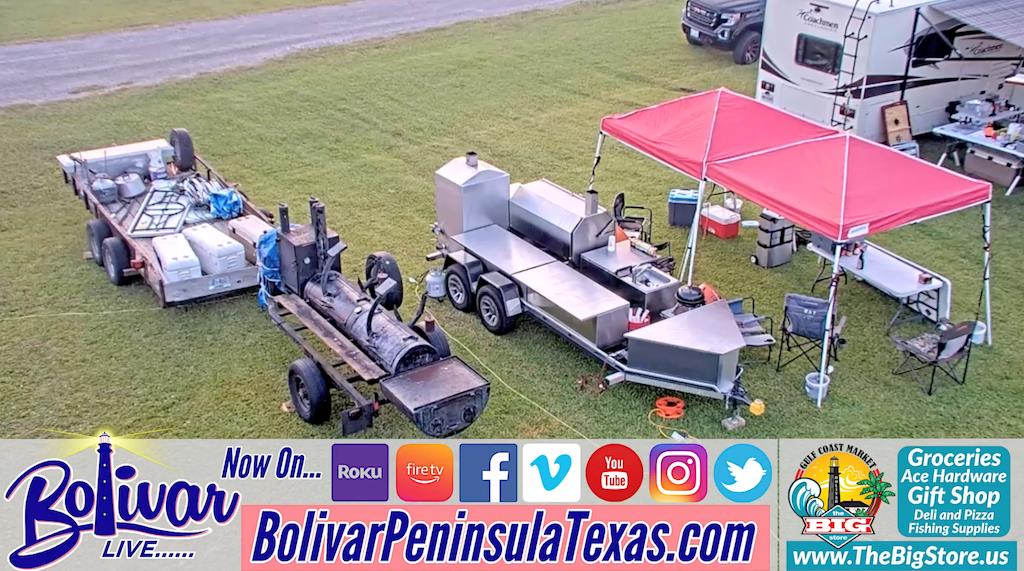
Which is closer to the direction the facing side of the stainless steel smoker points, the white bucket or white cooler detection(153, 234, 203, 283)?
the white bucket

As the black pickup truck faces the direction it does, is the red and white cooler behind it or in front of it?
in front

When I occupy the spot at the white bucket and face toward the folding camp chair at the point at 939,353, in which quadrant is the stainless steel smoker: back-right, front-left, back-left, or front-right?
back-left

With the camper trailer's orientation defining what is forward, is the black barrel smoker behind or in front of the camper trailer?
behind

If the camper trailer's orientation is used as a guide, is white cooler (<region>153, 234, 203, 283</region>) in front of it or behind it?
behind

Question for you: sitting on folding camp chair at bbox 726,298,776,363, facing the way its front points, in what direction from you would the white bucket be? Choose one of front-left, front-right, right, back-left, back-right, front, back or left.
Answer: front

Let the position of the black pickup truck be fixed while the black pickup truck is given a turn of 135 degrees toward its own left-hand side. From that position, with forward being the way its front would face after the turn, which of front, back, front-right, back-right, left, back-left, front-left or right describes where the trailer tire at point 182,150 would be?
back-right

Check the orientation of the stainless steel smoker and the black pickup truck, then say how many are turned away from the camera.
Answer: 0

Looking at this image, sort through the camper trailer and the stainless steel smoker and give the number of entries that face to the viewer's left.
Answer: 0

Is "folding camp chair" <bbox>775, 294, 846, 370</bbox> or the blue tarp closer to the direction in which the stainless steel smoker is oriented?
the folding camp chair

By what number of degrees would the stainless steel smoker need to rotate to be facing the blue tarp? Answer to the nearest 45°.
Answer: approximately 135° to its right

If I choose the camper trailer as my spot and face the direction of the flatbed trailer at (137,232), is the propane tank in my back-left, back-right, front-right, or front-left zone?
front-left

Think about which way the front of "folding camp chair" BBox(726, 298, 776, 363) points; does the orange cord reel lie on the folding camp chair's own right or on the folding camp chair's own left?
on the folding camp chair's own right

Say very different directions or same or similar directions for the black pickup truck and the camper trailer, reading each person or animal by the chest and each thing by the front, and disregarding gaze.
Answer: very different directions
